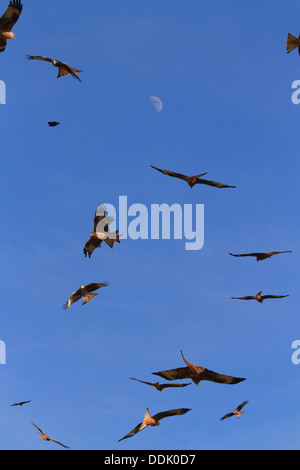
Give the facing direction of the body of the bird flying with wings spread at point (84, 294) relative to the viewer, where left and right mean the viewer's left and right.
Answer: facing the viewer and to the left of the viewer

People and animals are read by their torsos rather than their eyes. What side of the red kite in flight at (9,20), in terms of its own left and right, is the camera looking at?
right
